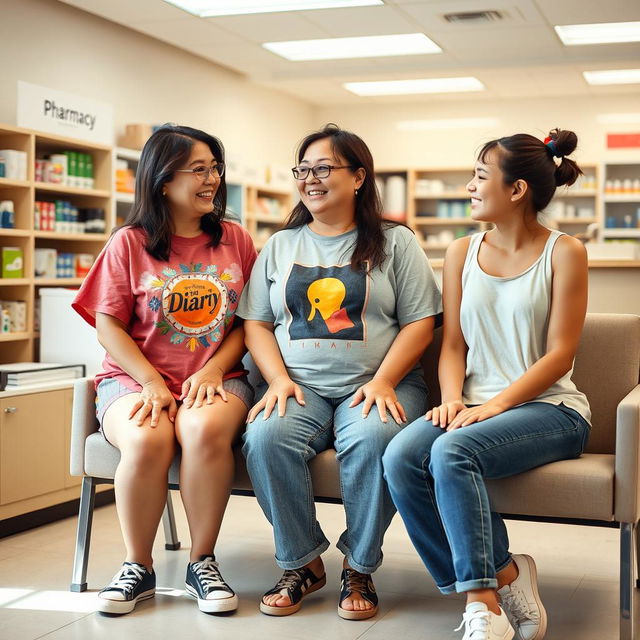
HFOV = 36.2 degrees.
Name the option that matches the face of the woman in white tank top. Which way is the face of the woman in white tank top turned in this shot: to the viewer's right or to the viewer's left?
to the viewer's left

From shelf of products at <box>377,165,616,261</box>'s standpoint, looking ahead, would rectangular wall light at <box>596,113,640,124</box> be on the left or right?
on its left

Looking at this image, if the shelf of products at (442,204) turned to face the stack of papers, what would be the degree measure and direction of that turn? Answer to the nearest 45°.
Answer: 0° — it already faces it

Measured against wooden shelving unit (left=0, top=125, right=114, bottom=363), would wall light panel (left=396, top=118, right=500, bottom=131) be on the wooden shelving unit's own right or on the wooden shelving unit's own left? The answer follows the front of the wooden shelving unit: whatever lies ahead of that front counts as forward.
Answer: on the wooden shelving unit's own left

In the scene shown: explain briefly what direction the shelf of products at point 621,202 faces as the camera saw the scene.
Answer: facing the viewer

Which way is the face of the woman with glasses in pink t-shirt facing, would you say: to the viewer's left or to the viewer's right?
to the viewer's right

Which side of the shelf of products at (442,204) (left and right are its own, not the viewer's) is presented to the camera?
front

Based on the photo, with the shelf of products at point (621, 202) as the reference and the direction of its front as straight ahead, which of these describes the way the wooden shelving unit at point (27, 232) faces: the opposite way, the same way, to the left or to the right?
to the left

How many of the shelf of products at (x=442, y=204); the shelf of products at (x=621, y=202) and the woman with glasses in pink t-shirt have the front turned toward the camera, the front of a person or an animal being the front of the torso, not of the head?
3

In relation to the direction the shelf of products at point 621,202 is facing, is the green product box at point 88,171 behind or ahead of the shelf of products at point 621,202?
ahead

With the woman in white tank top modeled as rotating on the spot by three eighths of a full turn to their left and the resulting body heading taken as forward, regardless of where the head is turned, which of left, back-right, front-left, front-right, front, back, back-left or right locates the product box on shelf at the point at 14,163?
back-left

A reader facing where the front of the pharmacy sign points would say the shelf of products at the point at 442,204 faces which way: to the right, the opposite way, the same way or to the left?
to the right

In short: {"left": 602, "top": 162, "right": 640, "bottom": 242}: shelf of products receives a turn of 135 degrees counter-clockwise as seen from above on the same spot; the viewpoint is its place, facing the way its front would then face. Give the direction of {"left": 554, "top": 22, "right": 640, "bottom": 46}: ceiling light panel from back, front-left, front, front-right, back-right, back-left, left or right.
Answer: back-right

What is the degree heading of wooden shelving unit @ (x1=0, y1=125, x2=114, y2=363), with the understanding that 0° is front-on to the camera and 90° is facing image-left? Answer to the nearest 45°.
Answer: approximately 315°

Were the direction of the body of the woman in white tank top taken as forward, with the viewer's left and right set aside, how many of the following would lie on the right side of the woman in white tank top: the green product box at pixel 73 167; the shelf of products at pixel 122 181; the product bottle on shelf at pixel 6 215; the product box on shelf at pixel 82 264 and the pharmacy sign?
5
